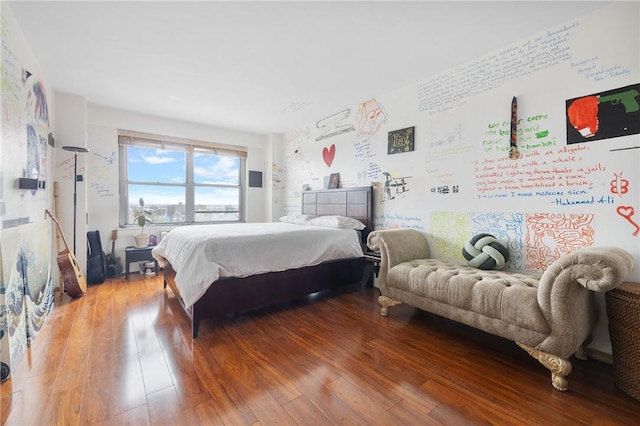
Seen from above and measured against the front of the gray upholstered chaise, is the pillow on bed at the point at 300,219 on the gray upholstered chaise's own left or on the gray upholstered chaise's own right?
on the gray upholstered chaise's own right

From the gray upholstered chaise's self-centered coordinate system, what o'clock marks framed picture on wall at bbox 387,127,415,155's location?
The framed picture on wall is roughly at 3 o'clock from the gray upholstered chaise.

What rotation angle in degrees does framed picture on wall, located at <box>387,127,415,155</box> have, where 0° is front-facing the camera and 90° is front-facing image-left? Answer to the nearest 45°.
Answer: approximately 45°

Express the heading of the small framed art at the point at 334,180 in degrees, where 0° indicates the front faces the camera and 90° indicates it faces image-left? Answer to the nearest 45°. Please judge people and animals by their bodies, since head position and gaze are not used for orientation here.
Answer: approximately 45°

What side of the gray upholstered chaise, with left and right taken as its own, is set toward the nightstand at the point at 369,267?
right

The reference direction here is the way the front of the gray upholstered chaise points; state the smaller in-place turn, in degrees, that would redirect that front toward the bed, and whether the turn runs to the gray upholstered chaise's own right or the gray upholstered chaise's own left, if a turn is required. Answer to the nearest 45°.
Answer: approximately 45° to the gray upholstered chaise's own right

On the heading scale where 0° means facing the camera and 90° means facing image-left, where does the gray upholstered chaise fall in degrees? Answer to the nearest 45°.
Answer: approximately 45°
